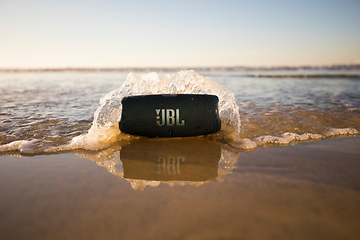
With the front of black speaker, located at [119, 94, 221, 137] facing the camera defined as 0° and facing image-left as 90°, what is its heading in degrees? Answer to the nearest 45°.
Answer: approximately 0°
